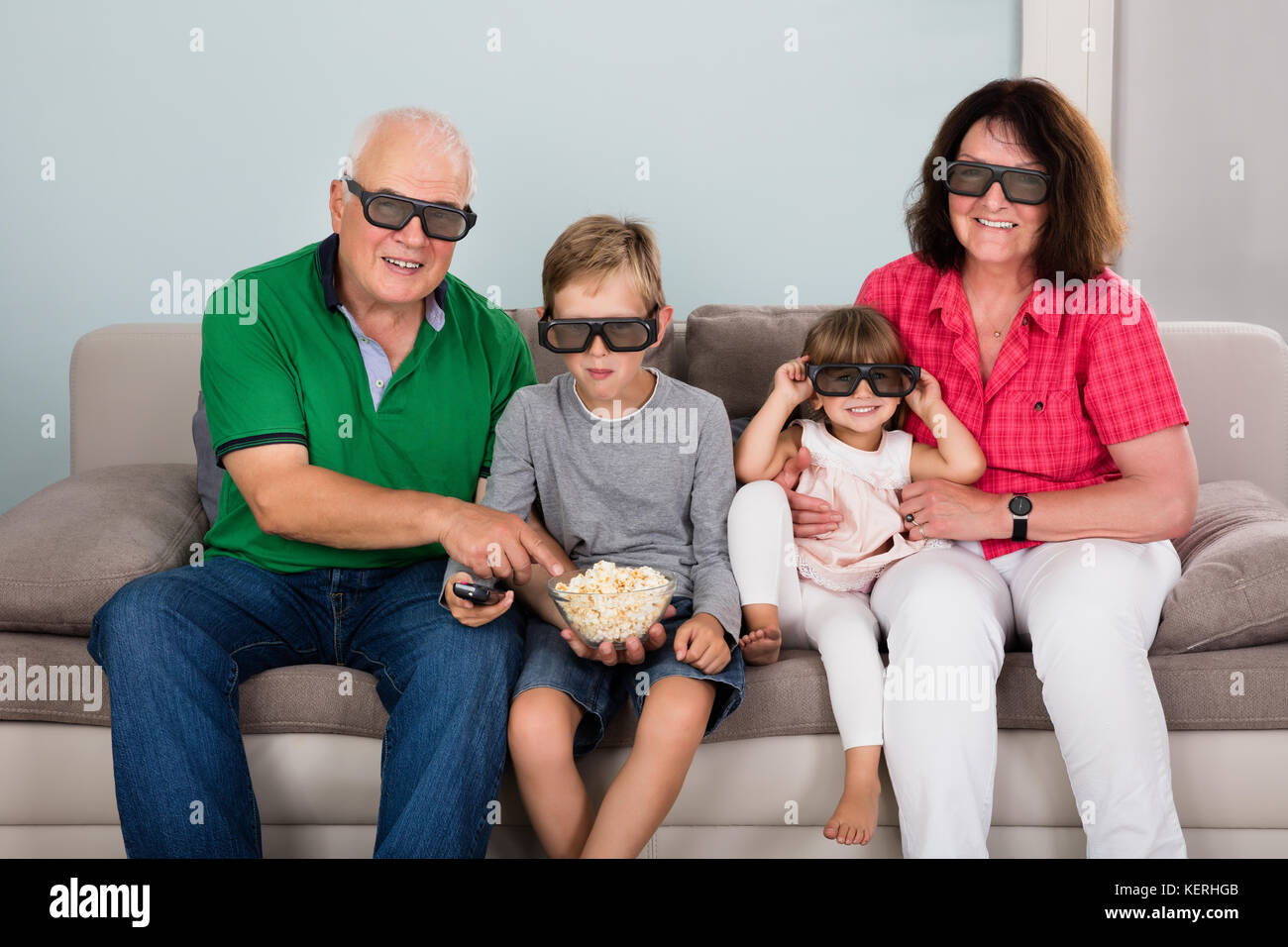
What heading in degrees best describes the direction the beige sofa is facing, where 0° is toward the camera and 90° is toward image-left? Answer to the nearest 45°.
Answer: approximately 0°

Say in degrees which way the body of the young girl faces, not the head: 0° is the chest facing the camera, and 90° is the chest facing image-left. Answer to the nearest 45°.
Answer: approximately 0°

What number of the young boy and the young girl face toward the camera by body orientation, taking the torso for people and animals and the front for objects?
2
